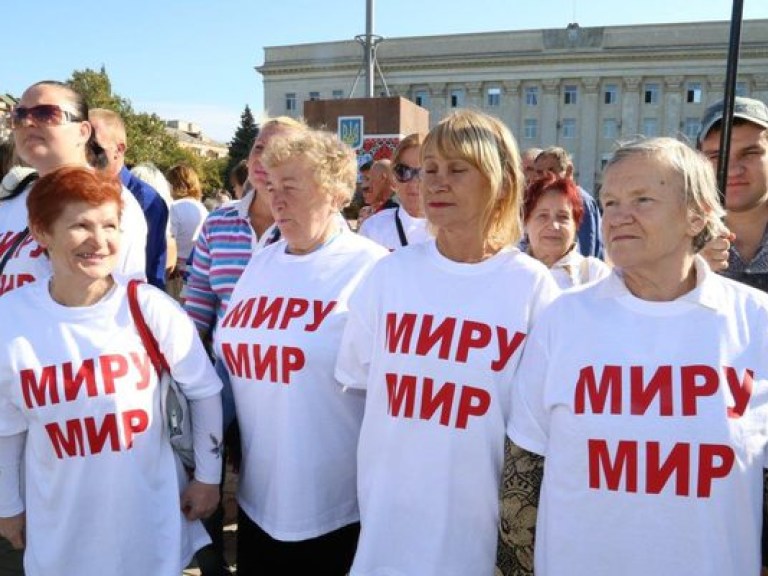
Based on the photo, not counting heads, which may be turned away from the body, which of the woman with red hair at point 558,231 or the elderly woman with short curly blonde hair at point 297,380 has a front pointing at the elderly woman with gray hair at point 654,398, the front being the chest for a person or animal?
the woman with red hair

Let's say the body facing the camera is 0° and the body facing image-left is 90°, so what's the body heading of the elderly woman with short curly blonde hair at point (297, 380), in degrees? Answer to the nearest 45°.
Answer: approximately 45°

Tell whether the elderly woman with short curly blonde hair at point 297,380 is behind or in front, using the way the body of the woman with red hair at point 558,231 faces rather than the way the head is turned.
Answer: in front

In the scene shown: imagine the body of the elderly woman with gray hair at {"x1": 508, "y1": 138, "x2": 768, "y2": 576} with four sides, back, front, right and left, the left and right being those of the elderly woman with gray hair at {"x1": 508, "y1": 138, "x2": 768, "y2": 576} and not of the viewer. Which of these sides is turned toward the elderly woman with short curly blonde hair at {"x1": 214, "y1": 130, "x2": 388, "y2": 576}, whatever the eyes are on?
right

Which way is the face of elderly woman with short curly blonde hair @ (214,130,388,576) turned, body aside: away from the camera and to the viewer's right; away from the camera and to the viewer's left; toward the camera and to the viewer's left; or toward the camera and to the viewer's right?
toward the camera and to the viewer's left

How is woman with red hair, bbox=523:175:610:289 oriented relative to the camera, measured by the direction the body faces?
toward the camera

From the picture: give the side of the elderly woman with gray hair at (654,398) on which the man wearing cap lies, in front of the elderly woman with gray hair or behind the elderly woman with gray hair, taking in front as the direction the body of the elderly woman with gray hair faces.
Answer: behind

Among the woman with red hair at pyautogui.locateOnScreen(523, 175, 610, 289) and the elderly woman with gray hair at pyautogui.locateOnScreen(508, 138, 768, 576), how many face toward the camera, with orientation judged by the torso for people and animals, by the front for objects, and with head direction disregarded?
2

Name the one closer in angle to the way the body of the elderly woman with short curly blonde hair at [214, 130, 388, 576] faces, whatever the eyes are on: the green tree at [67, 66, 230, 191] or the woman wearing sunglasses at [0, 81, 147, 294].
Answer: the woman wearing sunglasses

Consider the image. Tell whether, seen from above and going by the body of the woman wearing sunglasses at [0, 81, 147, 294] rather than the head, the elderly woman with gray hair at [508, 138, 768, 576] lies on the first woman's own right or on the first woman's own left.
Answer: on the first woman's own left

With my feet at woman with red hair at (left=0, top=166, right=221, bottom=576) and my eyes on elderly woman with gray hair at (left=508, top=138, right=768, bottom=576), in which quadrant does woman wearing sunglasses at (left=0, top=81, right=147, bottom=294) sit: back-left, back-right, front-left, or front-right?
back-left

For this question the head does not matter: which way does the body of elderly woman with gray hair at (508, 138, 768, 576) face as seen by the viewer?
toward the camera

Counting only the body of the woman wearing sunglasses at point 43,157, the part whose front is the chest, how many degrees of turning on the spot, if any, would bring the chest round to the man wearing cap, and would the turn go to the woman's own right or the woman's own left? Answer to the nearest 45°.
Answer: approximately 90° to the woman's own left
